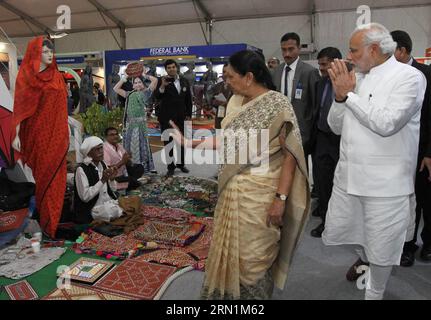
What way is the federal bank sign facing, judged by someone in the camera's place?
facing the viewer

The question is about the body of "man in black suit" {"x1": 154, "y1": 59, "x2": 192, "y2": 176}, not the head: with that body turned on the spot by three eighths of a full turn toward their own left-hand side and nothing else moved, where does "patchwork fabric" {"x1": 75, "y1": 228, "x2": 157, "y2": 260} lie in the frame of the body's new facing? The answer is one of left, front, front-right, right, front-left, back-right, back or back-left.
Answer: back-right

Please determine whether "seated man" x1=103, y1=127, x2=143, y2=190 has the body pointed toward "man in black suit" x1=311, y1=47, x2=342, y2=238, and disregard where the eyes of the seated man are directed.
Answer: yes

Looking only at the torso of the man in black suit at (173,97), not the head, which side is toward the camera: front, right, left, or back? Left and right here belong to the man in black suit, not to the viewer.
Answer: front

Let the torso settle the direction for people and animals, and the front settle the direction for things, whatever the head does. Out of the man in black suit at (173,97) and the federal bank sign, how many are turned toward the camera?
2

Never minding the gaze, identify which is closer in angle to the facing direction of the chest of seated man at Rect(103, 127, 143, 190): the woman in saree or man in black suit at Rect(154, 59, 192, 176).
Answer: the woman in saree

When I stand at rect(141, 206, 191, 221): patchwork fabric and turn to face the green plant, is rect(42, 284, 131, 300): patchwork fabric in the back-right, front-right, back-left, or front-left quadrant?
back-left

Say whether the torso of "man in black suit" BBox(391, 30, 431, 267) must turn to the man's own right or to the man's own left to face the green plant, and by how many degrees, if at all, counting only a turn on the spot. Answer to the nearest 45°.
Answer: approximately 45° to the man's own right

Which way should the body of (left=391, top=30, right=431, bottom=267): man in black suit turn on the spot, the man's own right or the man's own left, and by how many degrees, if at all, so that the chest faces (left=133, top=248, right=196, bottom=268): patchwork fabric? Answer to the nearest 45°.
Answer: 0° — they already face it

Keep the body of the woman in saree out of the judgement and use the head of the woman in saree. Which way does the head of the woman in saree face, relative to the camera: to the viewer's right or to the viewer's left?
to the viewer's left

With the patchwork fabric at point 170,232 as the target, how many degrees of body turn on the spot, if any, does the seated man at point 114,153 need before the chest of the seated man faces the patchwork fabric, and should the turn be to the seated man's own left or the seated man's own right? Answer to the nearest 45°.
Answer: approximately 45° to the seated man's own right

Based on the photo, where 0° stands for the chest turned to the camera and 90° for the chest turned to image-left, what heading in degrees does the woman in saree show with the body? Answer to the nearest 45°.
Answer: approximately 45°

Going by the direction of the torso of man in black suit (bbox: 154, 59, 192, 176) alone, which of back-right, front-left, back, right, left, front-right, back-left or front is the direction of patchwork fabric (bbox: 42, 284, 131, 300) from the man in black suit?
front
